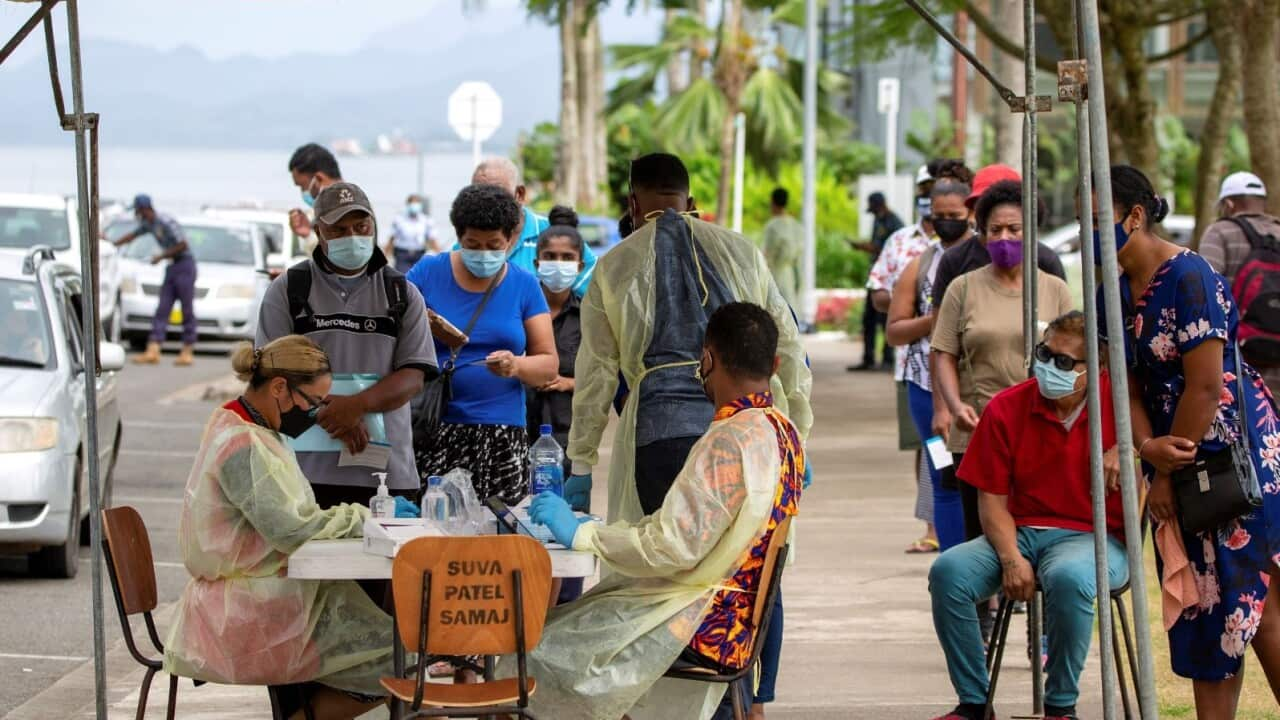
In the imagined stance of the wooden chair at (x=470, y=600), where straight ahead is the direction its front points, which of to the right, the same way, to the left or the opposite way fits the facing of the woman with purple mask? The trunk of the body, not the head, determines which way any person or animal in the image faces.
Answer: the opposite way

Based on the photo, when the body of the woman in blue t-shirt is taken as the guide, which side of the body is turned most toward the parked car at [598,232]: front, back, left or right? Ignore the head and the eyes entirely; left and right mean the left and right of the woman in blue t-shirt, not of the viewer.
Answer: back

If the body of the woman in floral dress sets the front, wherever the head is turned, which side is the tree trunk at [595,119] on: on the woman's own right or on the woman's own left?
on the woman's own right

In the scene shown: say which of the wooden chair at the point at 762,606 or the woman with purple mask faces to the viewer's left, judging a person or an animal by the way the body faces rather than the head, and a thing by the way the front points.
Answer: the wooden chair

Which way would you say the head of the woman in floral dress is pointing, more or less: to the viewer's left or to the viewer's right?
to the viewer's left

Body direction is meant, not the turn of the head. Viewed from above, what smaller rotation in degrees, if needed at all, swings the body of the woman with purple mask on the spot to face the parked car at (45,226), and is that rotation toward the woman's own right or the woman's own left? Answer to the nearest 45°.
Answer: approximately 135° to the woman's own right

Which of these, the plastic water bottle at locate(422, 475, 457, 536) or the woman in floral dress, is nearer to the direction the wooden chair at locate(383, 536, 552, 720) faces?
the plastic water bottle

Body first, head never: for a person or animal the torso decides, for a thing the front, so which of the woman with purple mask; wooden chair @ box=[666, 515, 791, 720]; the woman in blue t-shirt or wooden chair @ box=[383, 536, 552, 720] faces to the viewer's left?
wooden chair @ box=[666, 515, 791, 720]

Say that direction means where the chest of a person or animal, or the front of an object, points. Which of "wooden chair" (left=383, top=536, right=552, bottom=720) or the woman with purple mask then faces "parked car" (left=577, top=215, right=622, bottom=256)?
the wooden chair

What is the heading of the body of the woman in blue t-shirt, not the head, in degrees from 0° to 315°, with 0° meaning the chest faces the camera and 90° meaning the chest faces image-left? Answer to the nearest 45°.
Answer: approximately 0°

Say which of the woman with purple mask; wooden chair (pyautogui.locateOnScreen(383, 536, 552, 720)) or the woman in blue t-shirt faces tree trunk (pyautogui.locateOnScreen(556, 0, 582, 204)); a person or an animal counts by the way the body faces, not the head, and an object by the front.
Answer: the wooden chair

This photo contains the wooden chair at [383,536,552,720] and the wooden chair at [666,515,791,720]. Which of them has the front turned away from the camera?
the wooden chair at [383,536,552,720]

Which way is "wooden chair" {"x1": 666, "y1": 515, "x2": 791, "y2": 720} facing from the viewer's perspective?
to the viewer's left

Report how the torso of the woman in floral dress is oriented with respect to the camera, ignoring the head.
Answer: to the viewer's left
